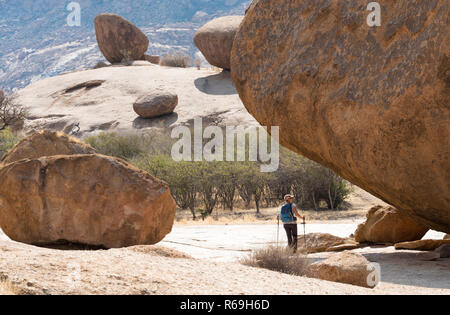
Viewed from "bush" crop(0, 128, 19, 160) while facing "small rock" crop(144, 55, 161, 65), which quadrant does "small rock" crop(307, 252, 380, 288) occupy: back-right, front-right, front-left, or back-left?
back-right
